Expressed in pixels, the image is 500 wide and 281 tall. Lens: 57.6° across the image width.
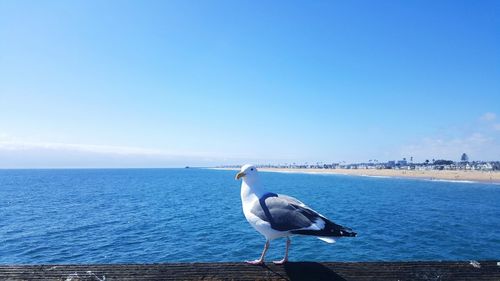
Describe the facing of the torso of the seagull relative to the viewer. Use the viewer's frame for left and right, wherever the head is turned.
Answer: facing to the left of the viewer
